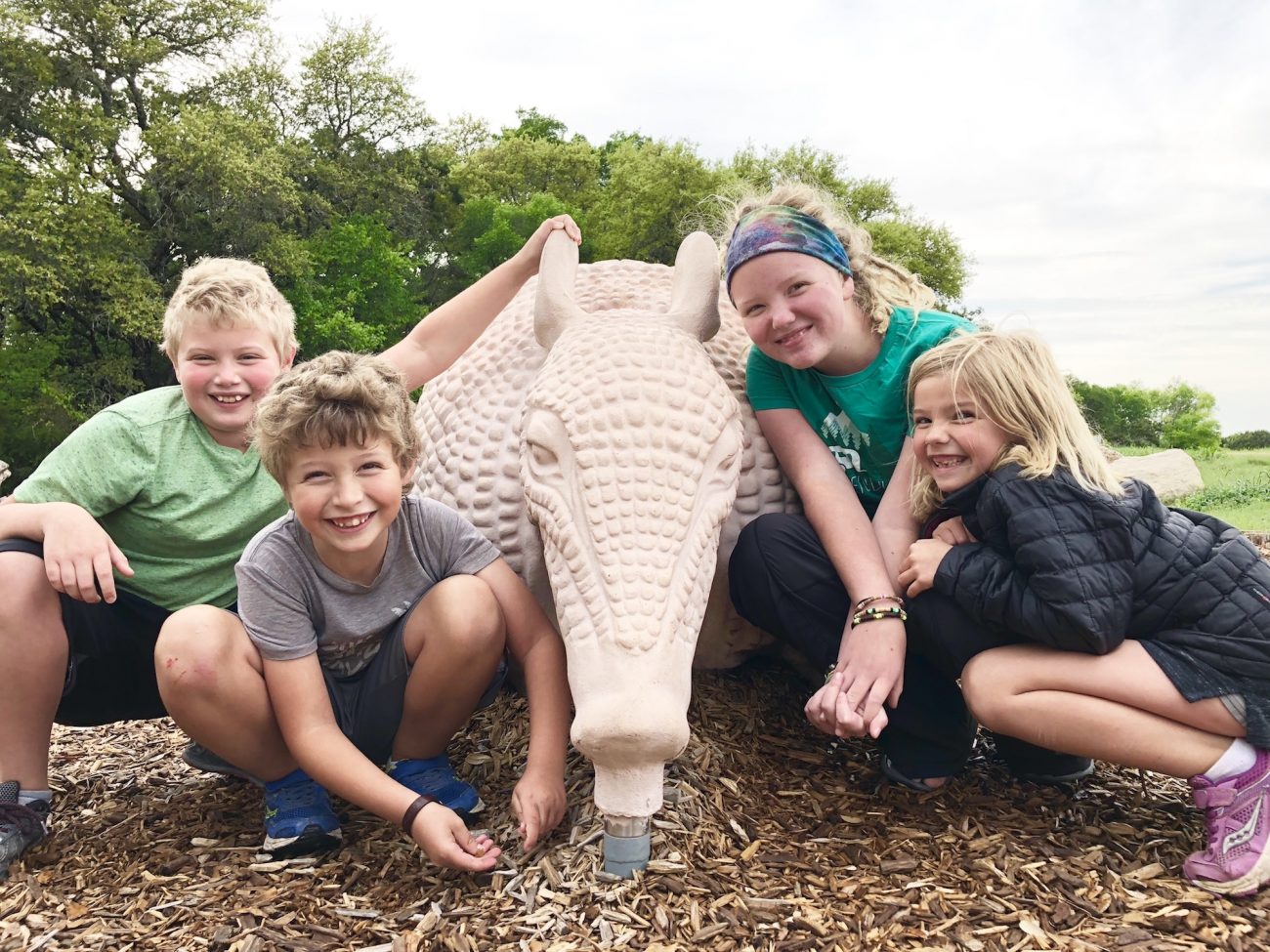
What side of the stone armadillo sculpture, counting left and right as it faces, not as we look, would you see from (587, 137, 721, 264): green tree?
back

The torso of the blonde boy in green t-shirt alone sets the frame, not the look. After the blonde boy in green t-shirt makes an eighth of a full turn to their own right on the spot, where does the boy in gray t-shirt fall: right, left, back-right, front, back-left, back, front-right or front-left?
left

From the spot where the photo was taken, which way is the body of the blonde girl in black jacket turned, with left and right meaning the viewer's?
facing to the left of the viewer

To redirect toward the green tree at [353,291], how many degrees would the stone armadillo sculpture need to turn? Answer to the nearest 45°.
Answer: approximately 180°

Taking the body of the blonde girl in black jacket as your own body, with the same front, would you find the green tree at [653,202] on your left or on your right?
on your right

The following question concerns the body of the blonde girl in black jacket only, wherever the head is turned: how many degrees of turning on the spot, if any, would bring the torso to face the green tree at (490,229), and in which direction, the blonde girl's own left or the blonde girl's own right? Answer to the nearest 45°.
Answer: approximately 45° to the blonde girl's own right
